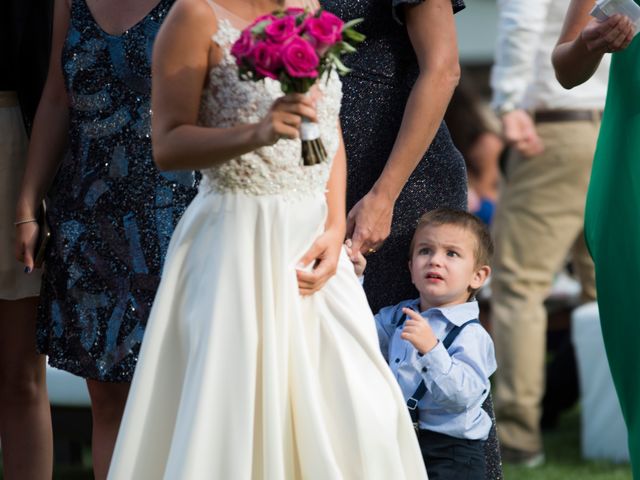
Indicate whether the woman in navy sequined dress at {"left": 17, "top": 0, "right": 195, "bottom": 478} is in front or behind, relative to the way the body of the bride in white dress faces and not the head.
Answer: behind

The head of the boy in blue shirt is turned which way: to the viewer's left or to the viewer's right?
to the viewer's left

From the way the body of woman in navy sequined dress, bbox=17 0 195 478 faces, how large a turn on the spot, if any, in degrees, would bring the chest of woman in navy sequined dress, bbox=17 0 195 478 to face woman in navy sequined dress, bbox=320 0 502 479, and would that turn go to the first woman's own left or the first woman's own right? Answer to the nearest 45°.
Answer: approximately 90° to the first woman's own left

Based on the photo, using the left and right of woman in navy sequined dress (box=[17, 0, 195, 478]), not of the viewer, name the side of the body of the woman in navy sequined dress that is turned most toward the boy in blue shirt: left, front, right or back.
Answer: left

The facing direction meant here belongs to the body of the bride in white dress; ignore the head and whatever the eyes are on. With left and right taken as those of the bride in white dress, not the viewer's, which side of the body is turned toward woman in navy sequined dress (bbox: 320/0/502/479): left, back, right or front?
left

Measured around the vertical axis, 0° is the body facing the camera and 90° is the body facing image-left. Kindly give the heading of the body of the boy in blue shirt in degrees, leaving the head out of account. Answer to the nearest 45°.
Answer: approximately 45°

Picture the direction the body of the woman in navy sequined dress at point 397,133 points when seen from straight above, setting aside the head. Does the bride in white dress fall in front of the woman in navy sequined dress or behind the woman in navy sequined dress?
in front

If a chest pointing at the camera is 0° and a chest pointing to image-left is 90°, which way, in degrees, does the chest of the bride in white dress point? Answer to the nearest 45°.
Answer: approximately 315°

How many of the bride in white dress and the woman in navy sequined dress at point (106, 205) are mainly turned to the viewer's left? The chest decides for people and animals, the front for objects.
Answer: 0

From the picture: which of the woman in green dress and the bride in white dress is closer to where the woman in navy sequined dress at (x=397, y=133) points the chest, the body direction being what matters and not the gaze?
the bride in white dress

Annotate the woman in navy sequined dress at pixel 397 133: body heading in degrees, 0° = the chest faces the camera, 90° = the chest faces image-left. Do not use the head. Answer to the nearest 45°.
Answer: approximately 45°
